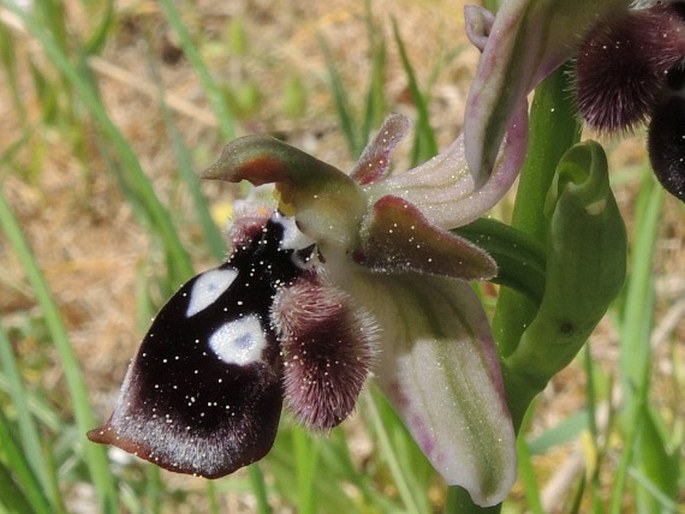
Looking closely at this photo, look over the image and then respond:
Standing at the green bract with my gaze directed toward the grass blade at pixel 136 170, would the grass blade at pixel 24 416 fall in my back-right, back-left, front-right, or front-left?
front-left

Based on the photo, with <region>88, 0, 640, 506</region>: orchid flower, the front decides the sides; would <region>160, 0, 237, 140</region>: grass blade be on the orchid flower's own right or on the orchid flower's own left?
on the orchid flower's own right

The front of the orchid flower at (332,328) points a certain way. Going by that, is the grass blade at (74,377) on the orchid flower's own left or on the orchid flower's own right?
on the orchid flower's own right

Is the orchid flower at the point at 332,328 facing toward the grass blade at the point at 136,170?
no

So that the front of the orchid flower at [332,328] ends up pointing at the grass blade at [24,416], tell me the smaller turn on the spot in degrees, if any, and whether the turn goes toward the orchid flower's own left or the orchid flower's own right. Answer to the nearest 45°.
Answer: approximately 90° to the orchid flower's own right

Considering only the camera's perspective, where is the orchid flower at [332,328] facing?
facing the viewer and to the left of the viewer

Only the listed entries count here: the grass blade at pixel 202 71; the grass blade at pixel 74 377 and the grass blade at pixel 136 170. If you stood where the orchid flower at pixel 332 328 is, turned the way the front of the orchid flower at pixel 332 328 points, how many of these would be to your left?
0

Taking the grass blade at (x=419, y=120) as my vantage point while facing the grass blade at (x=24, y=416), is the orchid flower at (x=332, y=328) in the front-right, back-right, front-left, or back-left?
front-left

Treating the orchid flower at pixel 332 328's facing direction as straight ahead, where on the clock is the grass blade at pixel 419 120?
The grass blade is roughly at 5 o'clock from the orchid flower.

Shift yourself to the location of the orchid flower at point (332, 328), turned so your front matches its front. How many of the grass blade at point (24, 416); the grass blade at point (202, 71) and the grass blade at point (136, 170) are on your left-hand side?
0
